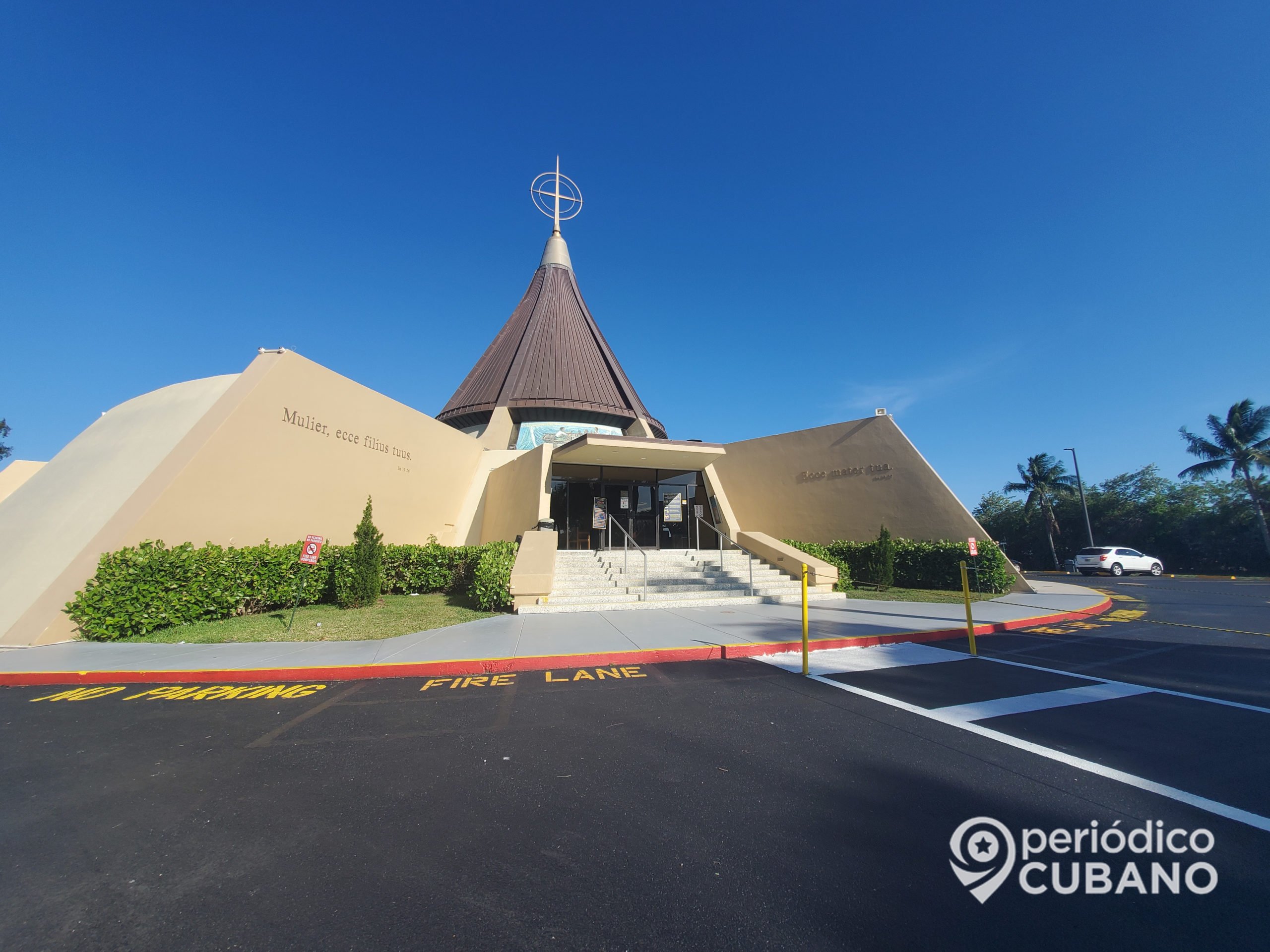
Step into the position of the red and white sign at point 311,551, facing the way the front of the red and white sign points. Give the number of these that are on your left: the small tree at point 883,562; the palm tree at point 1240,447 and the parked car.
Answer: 3

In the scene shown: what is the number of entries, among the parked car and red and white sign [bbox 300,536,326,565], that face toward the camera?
1

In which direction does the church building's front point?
toward the camera

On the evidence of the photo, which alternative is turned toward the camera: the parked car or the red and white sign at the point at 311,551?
the red and white sign

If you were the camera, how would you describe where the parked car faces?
facing away from the viewer and to the right of the viewer

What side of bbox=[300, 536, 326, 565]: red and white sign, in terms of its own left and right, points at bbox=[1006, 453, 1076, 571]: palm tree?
left

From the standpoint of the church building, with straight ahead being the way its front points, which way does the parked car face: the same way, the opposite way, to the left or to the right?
to the left

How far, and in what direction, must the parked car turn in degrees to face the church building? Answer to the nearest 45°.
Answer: approximately 180°

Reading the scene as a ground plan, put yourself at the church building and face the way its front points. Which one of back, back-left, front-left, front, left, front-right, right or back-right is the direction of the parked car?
left

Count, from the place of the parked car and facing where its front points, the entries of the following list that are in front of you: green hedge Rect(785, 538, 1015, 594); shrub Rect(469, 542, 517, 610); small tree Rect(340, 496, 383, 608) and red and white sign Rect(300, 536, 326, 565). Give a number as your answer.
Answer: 0

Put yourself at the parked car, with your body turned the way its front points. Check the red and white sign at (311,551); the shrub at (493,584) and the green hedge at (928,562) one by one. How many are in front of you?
0

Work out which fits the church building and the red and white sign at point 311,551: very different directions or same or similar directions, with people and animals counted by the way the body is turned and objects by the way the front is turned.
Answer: same or similar directions

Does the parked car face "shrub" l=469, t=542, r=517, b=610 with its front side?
no

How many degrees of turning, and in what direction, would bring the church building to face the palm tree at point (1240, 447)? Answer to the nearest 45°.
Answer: approximately 90° to its left

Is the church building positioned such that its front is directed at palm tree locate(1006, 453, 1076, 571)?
no

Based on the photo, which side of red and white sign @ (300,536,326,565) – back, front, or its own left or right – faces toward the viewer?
front

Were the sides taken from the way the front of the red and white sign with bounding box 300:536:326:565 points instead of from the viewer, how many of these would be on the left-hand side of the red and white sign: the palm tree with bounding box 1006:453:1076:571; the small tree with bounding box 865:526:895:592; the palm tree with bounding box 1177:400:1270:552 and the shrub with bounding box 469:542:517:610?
4

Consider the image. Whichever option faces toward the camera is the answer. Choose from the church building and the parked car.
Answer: the church building

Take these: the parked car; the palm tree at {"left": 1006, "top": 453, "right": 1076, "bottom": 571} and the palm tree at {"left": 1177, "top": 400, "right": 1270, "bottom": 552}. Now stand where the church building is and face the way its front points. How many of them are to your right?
0

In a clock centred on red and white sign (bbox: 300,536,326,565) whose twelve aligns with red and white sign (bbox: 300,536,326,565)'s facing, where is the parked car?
The parked car is roughly at 9 o'clock from the red and white sign.
